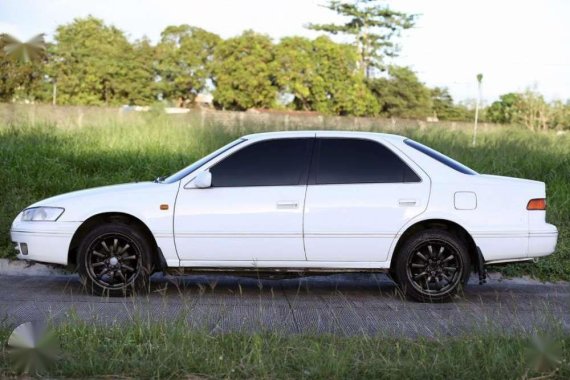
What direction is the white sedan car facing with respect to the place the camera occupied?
facing to the left of the viewer

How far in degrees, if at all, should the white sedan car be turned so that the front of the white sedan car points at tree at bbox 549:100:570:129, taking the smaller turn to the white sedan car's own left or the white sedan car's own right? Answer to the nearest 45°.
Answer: approximately 135° to the white sedan car's own right
